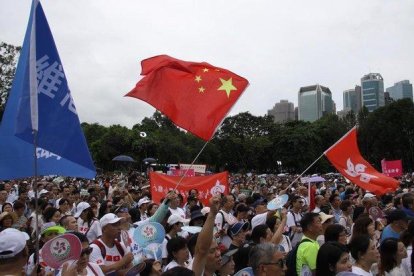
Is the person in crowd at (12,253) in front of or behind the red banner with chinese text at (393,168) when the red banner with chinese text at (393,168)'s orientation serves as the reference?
in front

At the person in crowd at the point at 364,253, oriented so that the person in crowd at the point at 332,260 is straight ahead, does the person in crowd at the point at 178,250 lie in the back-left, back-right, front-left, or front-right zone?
front-right

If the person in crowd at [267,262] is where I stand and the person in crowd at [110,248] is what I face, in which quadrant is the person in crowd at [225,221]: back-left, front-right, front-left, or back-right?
front-right

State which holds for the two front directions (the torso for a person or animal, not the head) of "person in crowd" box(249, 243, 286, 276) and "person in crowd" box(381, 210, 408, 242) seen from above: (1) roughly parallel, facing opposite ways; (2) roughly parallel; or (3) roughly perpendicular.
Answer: roughly parallel

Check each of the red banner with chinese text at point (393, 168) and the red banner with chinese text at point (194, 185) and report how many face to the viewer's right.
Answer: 0
